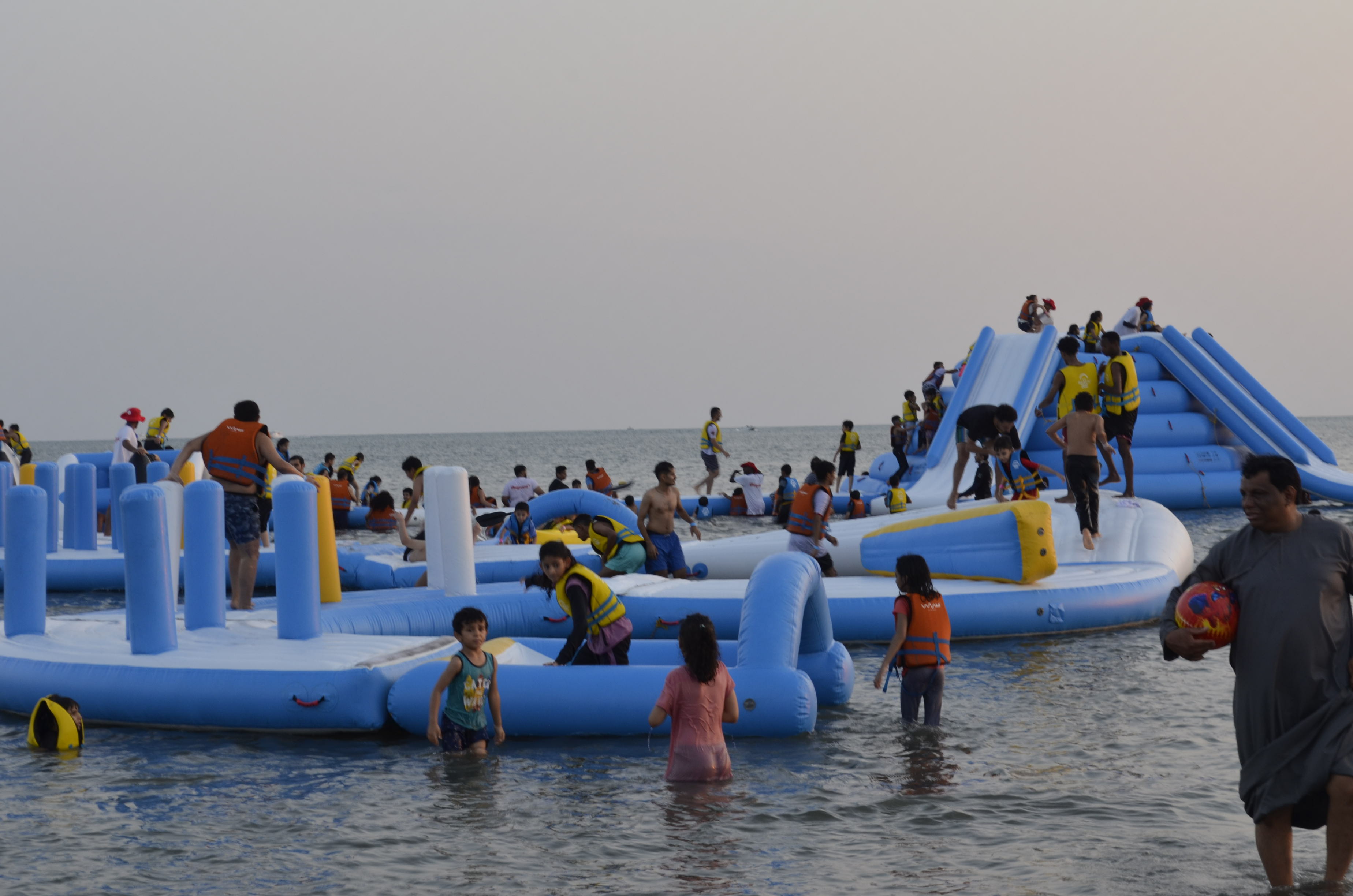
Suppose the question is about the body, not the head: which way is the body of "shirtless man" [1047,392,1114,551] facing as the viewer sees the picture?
away from the camera

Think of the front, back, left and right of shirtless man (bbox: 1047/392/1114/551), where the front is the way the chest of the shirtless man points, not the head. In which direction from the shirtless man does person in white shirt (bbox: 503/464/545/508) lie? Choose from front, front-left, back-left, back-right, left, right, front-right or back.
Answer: front-left

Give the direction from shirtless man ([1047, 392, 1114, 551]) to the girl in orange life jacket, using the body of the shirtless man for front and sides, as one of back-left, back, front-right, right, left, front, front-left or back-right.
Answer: back

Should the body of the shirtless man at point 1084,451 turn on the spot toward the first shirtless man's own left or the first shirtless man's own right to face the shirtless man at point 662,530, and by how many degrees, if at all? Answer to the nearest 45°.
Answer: approximately 90° to the first shirtless man's own left

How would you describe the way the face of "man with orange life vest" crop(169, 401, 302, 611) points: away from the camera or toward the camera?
away from the camera

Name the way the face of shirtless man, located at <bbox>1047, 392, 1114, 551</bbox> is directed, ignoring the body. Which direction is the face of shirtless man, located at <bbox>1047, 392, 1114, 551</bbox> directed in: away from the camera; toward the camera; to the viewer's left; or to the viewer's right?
away from the camera
